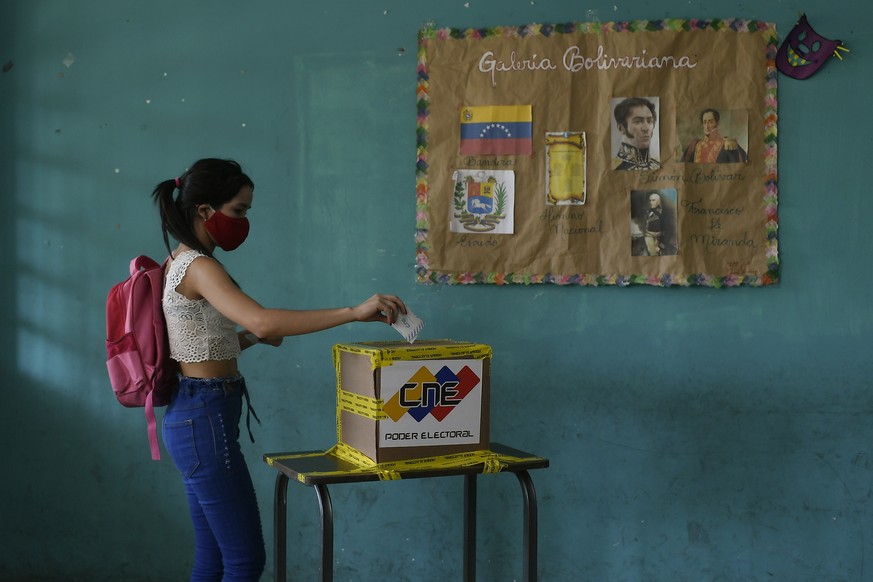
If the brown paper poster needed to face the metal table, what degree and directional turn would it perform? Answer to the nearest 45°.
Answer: approximately 45° to its right

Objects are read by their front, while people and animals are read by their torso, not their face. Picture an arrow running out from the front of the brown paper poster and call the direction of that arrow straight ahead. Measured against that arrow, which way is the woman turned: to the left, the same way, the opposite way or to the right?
to the left

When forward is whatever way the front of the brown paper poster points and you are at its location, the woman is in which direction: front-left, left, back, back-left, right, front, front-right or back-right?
front-right

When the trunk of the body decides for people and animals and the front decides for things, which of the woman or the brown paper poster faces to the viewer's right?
the woman

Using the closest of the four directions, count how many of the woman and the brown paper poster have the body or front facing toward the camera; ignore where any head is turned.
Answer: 1

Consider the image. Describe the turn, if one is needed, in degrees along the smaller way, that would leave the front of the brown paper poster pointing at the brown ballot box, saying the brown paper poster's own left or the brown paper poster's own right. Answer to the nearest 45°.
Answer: approximately 45° to the brown paper poster's own right

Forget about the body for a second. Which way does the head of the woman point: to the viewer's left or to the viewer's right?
to the viewer's right

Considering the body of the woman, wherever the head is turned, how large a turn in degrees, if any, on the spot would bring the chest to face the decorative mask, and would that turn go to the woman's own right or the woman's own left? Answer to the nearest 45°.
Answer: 0° — they already face it

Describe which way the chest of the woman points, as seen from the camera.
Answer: to the viewer's right

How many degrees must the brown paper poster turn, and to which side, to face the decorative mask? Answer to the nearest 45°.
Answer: approximately 90° to its left

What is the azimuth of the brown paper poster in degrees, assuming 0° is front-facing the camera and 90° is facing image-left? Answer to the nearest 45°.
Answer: approximately 0°

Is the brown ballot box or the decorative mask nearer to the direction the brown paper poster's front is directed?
the brown ballot box

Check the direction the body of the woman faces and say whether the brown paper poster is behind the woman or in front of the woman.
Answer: in front
